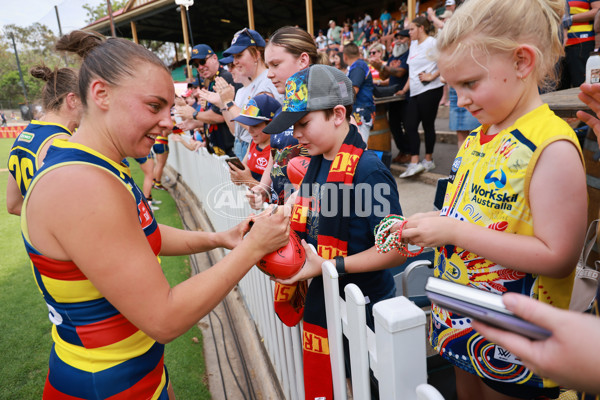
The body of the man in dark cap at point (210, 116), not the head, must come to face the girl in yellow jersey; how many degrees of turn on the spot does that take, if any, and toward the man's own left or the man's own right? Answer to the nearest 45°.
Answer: approximately 45° to the man's own left

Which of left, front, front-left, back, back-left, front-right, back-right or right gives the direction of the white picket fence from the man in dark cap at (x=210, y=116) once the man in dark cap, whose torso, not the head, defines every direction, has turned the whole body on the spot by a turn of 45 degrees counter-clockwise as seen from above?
front

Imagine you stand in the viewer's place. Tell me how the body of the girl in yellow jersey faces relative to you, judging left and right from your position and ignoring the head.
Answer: facing the viewer and to the left of the viewer

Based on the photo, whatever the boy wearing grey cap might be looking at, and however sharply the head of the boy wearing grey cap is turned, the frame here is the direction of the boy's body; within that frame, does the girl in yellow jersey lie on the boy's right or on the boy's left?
on the boy's left

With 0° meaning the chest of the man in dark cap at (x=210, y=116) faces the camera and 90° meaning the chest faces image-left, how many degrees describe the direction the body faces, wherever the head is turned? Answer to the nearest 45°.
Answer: approximately 45°

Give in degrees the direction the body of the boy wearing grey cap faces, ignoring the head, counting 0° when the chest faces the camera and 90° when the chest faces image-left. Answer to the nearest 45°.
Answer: approximately 45°

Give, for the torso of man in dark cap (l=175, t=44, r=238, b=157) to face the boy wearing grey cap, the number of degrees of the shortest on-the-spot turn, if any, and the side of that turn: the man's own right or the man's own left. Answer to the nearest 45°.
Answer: approximately 45° to the man's own left
